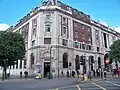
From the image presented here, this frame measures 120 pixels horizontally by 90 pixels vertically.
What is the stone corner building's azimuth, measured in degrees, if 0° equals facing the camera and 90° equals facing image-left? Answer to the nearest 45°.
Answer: approximately 0°
